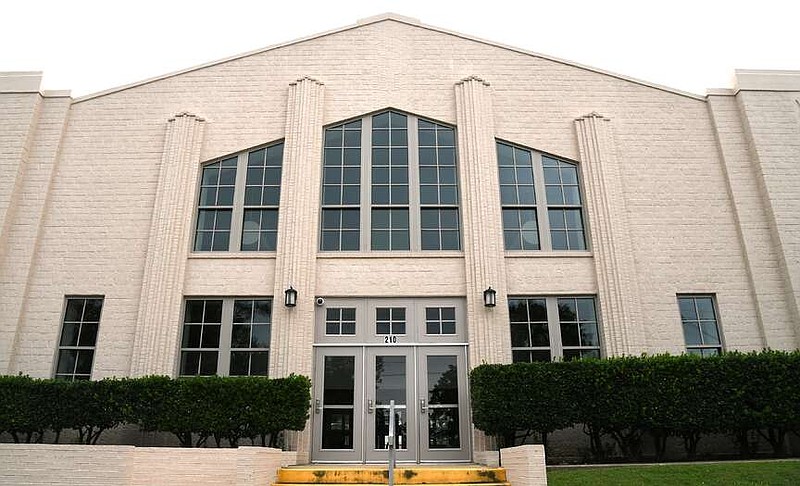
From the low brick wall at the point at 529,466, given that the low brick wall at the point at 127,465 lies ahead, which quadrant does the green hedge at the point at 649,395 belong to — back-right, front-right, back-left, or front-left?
back-right

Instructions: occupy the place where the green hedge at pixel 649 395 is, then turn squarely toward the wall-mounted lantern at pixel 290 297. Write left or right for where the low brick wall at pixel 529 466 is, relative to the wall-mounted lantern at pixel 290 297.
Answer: left

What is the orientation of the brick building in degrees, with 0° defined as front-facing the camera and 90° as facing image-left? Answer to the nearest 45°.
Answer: approximately 0°
